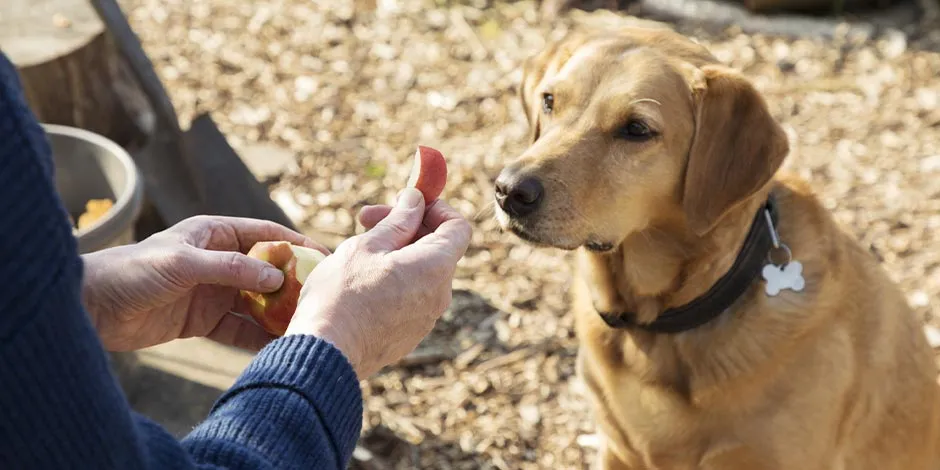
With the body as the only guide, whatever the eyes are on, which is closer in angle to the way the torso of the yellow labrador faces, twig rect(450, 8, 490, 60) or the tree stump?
the tree stump

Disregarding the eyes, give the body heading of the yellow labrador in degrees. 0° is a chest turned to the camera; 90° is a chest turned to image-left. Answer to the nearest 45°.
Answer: approximately 45°

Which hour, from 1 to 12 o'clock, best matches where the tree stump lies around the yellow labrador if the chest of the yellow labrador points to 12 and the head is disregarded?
The tree stump is roughly at 2 o'clock from the yellow labrador.

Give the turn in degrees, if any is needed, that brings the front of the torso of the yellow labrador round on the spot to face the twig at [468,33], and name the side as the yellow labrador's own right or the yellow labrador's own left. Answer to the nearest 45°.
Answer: approximately 90° to the yellow labrador's own right

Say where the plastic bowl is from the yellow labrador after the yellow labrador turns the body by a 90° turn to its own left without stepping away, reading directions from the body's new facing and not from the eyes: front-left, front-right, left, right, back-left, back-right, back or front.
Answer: back-right

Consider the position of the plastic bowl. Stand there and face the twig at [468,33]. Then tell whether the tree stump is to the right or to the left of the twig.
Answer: left

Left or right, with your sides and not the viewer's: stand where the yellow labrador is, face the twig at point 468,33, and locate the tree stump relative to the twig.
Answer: left
